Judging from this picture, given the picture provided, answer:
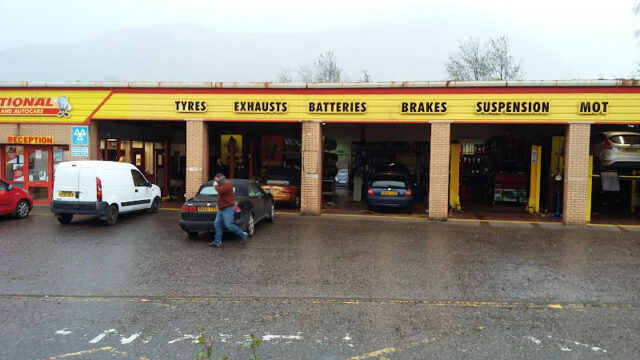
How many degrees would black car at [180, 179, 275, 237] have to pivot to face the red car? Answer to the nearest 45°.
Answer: approximately 90° to its left

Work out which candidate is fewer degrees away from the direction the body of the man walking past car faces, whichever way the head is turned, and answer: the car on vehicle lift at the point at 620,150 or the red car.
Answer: the red car

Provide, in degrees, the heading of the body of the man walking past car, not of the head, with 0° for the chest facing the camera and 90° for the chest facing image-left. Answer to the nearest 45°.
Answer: approximately 90°

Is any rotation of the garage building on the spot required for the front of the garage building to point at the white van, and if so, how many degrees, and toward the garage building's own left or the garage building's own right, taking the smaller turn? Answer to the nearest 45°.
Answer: approximately 45° to the garage building's own right

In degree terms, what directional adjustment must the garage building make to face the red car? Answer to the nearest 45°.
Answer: approximately 90° to its right

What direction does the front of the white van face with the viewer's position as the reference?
facing away from the viewer and to the right of the viewer

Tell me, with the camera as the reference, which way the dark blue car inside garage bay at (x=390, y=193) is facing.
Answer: facing away from the viewer

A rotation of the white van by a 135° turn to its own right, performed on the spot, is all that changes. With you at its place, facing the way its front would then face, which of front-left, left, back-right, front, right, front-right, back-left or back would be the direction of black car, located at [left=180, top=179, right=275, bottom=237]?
front-left
